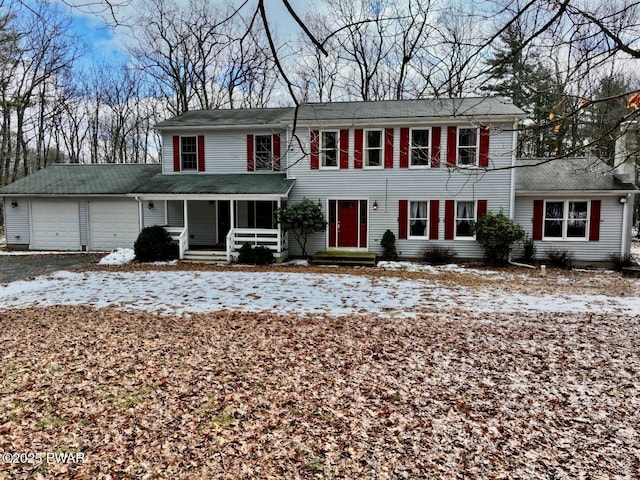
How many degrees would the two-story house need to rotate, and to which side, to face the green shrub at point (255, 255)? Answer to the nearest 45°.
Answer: approximately 90° to its right

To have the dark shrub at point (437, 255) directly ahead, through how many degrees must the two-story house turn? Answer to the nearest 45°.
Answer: approximately 90° to its left

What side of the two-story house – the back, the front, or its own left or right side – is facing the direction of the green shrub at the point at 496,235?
left

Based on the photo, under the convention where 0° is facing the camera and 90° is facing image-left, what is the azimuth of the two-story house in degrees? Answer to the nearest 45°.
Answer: approximately 0°

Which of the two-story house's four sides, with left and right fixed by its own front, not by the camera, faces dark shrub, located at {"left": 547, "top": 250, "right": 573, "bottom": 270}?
left
